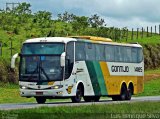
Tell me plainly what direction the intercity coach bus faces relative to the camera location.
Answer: facing the viewer and to the left of the viewer
